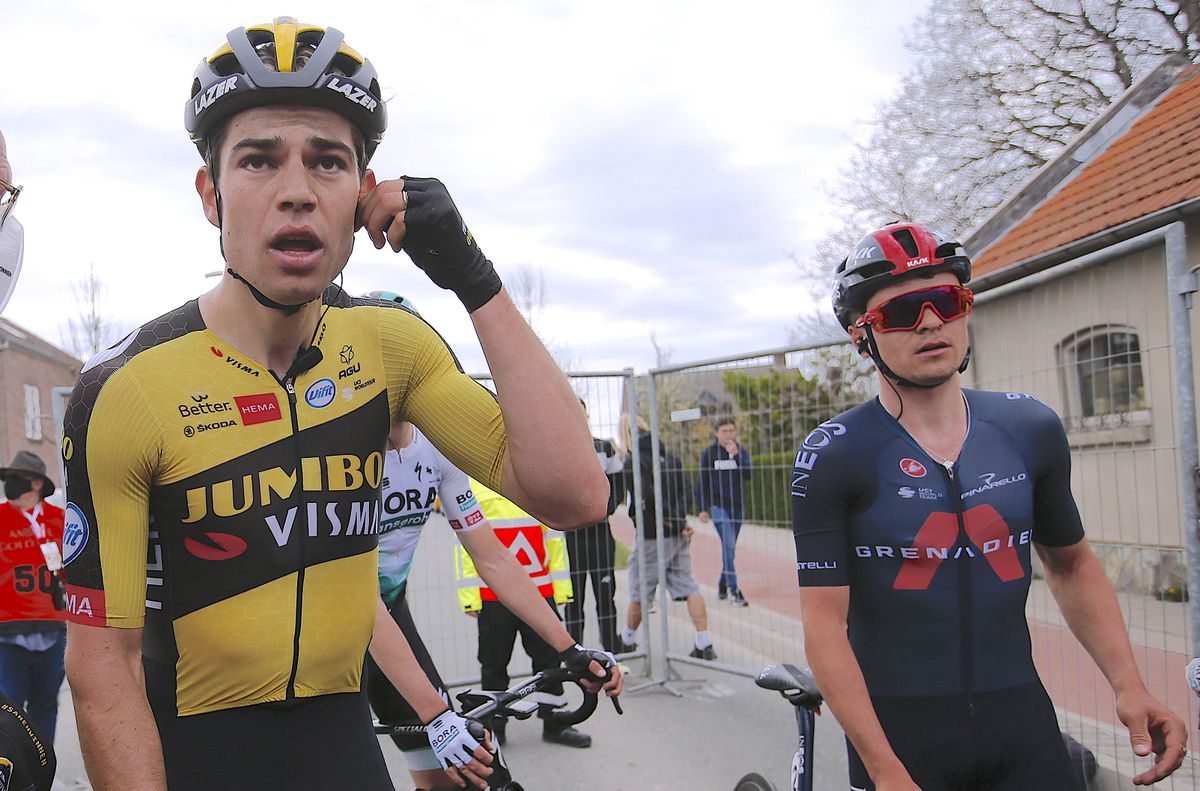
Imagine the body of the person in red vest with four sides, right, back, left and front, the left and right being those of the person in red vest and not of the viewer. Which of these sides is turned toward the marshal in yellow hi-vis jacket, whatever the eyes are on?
left

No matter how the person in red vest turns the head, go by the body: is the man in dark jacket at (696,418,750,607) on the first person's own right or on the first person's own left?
on the first person's own left

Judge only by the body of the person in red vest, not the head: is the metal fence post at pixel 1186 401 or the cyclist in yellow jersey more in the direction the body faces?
the cyclist in yellow jersey

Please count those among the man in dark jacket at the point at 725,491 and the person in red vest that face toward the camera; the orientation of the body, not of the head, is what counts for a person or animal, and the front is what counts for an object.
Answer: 2

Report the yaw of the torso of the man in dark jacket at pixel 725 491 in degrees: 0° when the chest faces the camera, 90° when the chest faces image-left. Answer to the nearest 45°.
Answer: approximately 0°

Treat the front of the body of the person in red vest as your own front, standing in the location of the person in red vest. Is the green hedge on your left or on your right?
on your left

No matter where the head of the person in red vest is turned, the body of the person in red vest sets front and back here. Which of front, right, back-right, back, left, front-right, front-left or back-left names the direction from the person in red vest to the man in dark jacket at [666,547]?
left

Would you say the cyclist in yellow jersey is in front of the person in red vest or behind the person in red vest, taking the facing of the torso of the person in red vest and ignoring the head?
in front

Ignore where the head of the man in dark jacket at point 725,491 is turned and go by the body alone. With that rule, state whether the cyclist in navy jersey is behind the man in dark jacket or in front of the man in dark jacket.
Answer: in front

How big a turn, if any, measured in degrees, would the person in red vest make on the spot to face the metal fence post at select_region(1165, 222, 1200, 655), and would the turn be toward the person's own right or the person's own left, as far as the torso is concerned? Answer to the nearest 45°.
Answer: approximately 45° to the person's own left

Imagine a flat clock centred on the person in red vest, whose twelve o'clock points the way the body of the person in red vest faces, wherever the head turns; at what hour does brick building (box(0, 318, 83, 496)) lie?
The brick building is roughly at 6 o'clock from the person in red vest.
